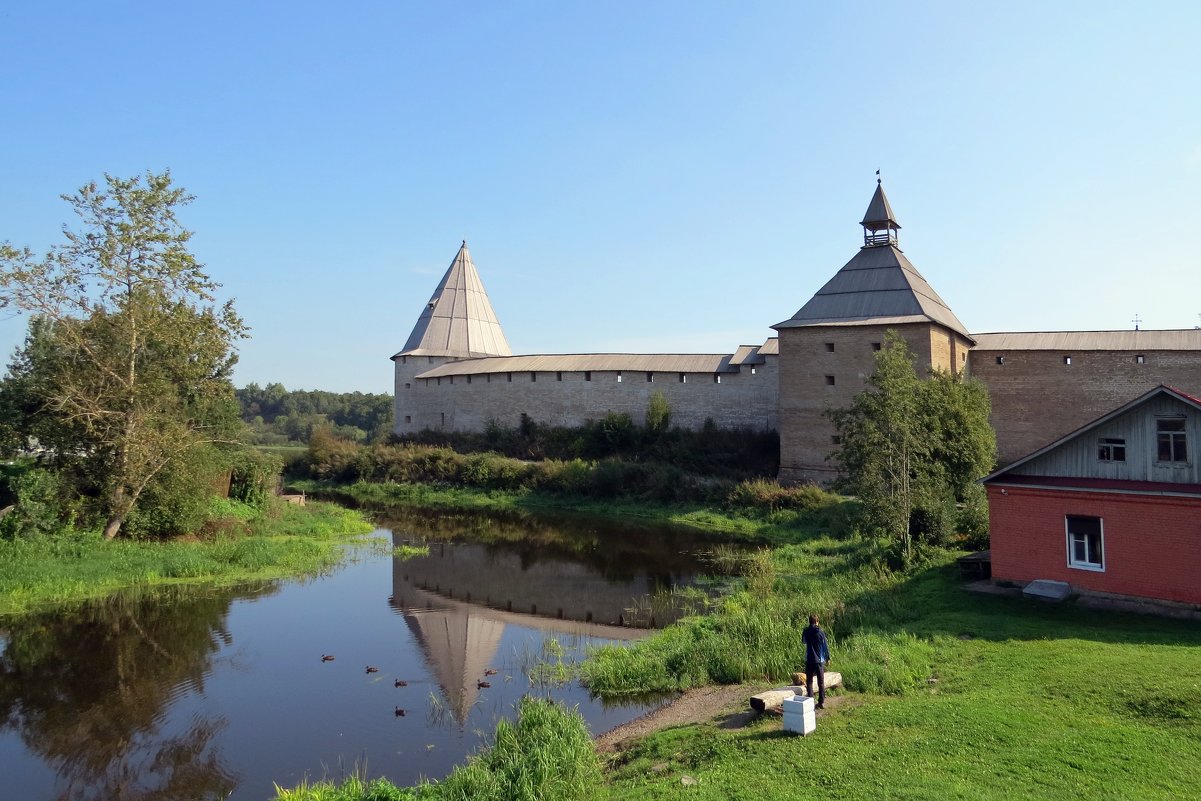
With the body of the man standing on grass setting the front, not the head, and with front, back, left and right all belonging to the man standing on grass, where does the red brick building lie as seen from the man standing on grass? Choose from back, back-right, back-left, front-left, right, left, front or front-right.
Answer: front-right

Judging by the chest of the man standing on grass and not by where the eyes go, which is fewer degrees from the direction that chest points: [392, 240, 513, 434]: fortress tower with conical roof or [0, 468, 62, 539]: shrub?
the fortress tower with conical roof

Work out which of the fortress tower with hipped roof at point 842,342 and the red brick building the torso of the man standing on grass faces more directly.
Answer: the fortress tower with hipped roof

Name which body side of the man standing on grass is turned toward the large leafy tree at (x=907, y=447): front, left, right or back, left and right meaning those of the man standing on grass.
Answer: front

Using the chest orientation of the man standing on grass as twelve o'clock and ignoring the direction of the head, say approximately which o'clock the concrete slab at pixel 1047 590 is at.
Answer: The concrete slab is roughly at 1 o'clock from the man standing on grass.

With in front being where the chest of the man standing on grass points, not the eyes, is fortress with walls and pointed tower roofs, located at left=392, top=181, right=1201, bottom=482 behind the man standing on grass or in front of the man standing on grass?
in front

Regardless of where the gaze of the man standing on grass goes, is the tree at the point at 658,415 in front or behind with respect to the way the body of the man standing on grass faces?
in front

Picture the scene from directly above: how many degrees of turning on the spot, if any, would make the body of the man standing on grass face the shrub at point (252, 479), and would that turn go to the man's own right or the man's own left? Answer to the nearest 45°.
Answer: approximately 45° to the man's own left

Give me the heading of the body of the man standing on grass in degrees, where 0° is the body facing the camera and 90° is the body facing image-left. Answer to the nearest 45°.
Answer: approximately 180°
